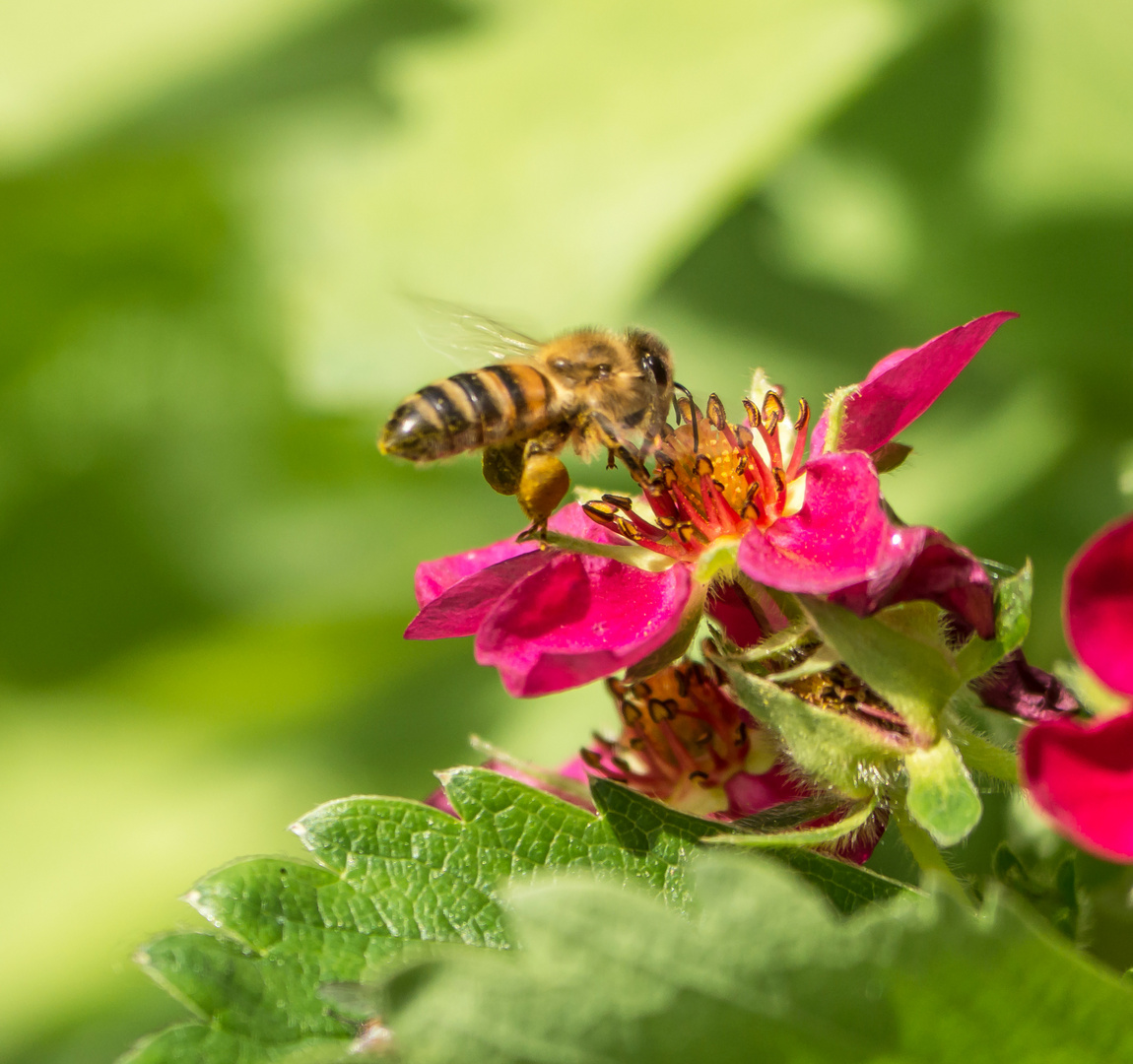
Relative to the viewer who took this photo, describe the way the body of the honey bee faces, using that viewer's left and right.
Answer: facing to the right of the viewer

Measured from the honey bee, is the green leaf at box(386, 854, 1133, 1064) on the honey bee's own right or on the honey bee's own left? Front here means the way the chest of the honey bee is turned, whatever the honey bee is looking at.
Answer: on the honey bee's own right
